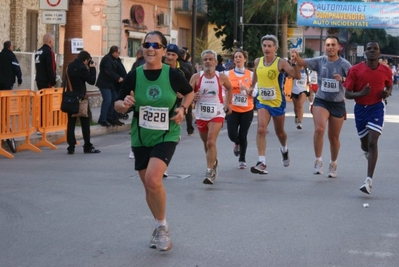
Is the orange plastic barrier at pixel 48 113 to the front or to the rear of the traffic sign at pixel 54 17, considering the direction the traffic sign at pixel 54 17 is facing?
to the front

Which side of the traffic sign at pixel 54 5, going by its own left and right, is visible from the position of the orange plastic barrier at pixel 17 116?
front

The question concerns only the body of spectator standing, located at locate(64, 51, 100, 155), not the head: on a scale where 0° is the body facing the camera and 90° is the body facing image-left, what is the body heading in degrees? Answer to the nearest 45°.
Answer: approximately 270°

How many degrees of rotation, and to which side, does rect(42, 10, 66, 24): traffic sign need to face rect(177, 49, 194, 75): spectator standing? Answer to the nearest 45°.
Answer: approximately 45° to its left

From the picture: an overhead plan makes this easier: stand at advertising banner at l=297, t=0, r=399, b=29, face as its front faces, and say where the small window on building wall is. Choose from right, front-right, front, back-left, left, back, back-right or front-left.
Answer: front-right

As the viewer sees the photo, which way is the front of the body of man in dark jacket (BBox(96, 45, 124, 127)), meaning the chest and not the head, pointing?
to the viewer's right

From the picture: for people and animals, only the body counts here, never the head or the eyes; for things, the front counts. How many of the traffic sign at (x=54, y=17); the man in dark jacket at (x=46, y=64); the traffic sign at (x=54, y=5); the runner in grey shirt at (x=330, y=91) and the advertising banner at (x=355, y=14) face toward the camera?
4

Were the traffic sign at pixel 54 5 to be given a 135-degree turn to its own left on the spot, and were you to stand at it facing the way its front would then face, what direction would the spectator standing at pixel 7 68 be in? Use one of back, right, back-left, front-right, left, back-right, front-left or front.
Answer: left

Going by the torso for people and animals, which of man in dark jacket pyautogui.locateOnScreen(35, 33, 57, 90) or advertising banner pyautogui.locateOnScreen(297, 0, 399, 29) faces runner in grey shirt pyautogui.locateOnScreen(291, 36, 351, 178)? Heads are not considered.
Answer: the advertising banner

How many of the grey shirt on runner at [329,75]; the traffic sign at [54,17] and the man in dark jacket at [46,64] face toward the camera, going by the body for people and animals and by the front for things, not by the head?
2

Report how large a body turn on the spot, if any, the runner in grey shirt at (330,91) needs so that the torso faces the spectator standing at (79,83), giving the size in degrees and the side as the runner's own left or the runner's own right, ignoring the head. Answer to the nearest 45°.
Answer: approximately 135° to the runner's own right
